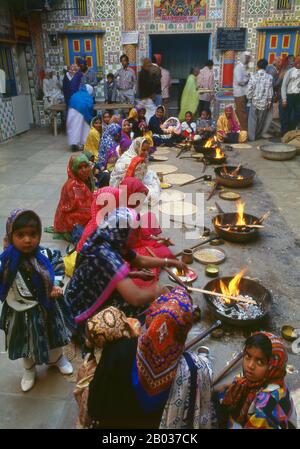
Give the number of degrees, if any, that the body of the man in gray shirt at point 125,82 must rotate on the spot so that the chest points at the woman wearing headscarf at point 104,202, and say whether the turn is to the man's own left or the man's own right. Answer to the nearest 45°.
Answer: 0° — they already face them

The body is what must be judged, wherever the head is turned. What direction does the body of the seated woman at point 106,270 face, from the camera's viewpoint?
to the viewer's right

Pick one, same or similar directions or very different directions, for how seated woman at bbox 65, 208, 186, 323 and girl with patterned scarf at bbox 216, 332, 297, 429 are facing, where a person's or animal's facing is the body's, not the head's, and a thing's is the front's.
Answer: very different directions

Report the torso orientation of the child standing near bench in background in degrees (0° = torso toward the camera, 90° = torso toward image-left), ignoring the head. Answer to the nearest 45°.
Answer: approximately 0°

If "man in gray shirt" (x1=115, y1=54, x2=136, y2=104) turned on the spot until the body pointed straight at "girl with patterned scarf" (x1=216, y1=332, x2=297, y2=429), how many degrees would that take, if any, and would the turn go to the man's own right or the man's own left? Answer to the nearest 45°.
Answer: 0° — they already face them

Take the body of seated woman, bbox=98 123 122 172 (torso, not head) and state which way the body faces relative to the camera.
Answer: to the viewer's right

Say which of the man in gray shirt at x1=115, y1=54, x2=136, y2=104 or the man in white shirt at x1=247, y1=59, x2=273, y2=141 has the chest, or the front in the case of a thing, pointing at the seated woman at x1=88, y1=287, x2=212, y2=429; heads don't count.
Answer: the man in gray shirt at x1=115, y1=54, x2=136, y2=104
